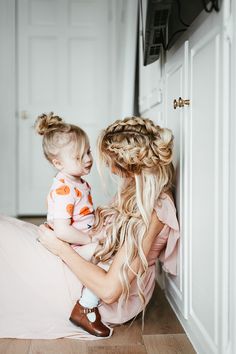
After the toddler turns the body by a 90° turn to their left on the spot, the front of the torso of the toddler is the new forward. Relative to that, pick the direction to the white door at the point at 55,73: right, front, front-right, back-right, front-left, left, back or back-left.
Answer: front

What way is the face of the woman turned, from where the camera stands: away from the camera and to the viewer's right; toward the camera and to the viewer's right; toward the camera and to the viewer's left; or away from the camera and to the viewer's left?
away from the camera and to the viewer's left

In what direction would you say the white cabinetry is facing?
to the viewer's left

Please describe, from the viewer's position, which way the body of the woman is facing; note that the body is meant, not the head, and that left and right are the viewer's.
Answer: facing to the left of the viewer

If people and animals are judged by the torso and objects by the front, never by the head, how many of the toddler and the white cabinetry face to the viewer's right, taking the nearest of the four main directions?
1

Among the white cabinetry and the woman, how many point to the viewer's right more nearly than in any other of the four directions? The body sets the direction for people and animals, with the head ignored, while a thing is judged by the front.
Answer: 0

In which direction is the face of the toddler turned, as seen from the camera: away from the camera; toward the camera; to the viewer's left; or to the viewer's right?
to the viewer's right

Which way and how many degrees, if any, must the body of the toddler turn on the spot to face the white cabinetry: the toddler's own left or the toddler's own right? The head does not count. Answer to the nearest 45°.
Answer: approximately 45° to the toddler's own right

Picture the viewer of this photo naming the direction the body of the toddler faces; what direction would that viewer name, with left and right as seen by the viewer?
facing to the right of the viewer
